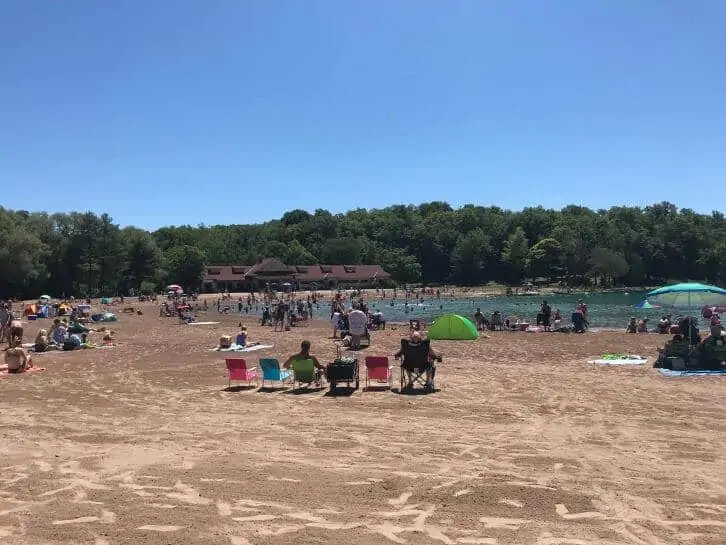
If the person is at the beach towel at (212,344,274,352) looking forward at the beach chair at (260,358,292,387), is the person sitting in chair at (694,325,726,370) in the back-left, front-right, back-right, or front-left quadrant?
front-left

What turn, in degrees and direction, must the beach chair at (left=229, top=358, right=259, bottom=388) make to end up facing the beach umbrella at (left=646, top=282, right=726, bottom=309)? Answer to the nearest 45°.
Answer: approximately 45° to its right

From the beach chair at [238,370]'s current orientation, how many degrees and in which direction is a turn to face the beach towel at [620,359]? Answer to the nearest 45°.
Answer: approximately 45° to its right

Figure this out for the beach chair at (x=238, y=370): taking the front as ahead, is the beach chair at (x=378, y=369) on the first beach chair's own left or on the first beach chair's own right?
on the first beach chair's own right

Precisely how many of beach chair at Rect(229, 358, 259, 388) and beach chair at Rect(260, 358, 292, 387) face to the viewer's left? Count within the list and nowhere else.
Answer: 0

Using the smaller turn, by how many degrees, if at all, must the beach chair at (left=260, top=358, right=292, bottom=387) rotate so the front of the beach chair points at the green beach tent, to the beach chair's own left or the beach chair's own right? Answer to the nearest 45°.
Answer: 0° — it already faces it

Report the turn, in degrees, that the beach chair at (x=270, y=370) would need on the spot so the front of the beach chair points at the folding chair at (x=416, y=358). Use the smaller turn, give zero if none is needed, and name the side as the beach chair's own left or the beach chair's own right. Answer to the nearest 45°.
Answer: approximately 45° to the beach chair's own right

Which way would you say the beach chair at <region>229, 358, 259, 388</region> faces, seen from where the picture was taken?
facing away from the viewer and to the right of the viewer

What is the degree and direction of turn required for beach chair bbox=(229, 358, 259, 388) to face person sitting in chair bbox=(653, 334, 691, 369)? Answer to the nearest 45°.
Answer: approximately 45° to its right

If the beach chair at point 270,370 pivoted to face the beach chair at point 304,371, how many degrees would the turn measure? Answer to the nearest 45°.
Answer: approximately 90° to its right

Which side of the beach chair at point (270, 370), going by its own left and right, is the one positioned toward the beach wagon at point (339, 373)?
right

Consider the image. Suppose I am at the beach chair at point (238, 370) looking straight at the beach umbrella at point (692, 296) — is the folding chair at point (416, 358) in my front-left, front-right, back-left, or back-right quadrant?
front-right

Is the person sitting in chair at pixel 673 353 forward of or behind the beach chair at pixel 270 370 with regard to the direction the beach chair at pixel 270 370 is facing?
forward

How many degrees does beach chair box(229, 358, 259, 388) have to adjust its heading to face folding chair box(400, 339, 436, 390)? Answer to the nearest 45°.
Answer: approximately 45° to its right

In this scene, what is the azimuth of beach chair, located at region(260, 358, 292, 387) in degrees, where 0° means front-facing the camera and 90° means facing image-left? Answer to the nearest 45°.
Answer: approximately 225°

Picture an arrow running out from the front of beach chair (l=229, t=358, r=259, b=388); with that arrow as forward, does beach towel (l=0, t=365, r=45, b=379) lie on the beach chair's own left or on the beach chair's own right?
on the beach chair's own left
